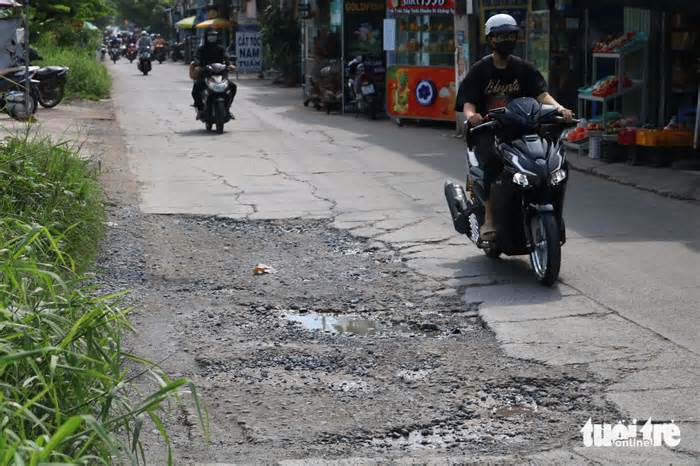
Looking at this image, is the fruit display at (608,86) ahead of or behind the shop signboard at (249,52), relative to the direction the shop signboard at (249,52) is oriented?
ahead

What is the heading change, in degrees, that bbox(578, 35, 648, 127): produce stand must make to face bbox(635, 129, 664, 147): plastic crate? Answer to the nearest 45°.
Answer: approximately 45° to its left

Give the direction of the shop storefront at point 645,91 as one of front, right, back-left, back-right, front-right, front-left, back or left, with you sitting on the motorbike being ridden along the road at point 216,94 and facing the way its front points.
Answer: front-left

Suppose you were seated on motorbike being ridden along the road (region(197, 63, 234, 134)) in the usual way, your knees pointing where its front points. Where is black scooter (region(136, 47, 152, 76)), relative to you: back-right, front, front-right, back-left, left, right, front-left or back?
back

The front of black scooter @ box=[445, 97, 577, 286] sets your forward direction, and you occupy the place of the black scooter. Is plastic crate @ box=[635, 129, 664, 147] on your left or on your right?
on your left

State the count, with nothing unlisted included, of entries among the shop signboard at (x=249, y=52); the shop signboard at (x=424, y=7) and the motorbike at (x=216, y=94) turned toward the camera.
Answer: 3

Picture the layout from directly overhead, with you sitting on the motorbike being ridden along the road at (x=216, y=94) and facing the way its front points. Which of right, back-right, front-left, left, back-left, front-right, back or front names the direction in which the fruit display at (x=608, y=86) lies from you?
front-left
